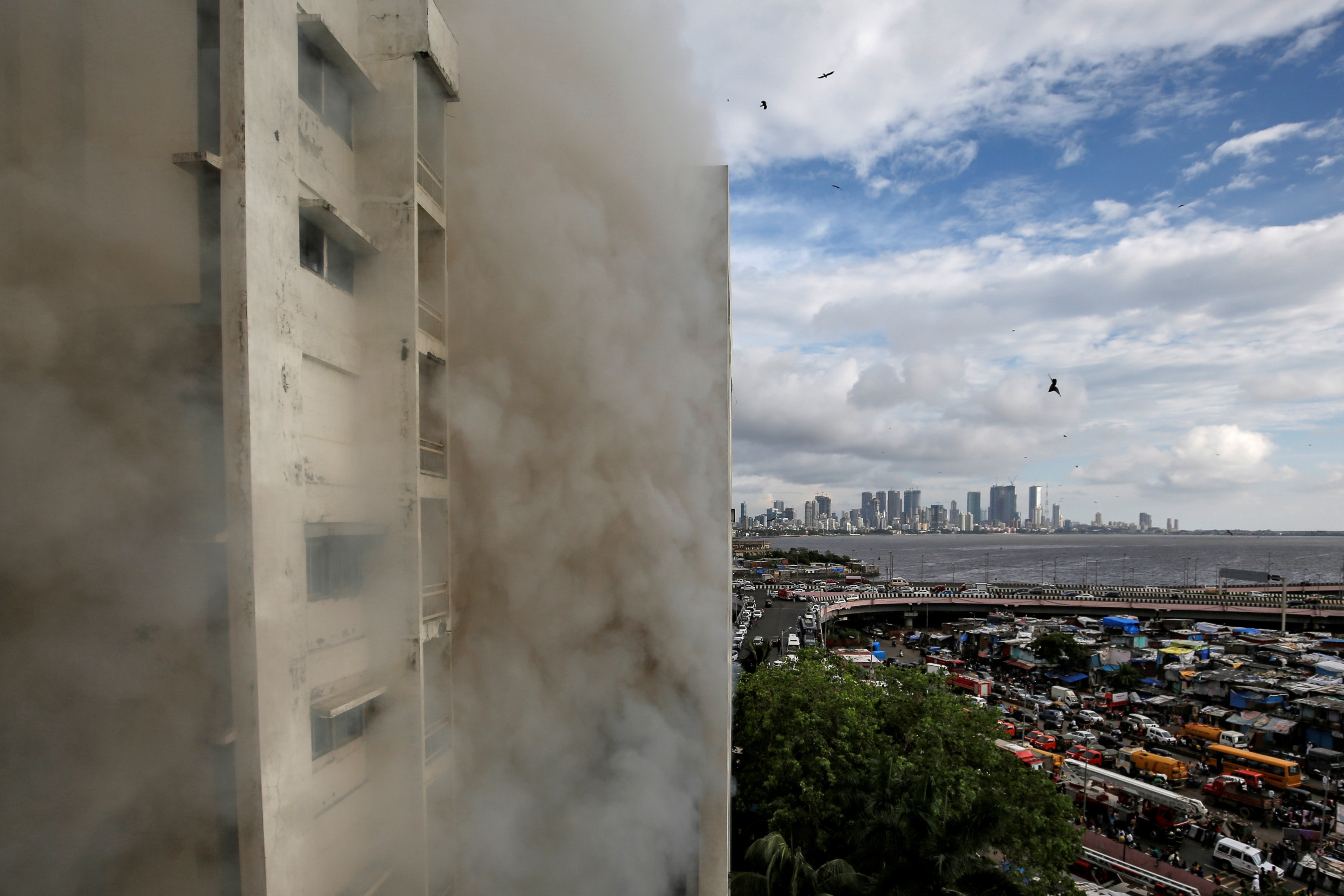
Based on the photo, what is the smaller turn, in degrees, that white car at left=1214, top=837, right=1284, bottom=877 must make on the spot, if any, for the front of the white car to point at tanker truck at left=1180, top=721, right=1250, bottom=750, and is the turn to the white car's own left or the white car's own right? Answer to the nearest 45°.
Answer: approximately 135° to the white car's own left

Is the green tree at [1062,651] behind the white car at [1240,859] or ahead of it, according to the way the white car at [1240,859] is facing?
behind

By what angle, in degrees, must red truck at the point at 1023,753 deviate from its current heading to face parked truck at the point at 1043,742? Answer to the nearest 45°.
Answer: approximately 135° to its left

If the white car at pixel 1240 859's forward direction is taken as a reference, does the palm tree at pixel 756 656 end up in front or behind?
behind

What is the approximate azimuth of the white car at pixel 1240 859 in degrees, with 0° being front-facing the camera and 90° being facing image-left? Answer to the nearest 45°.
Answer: approximately 315°
